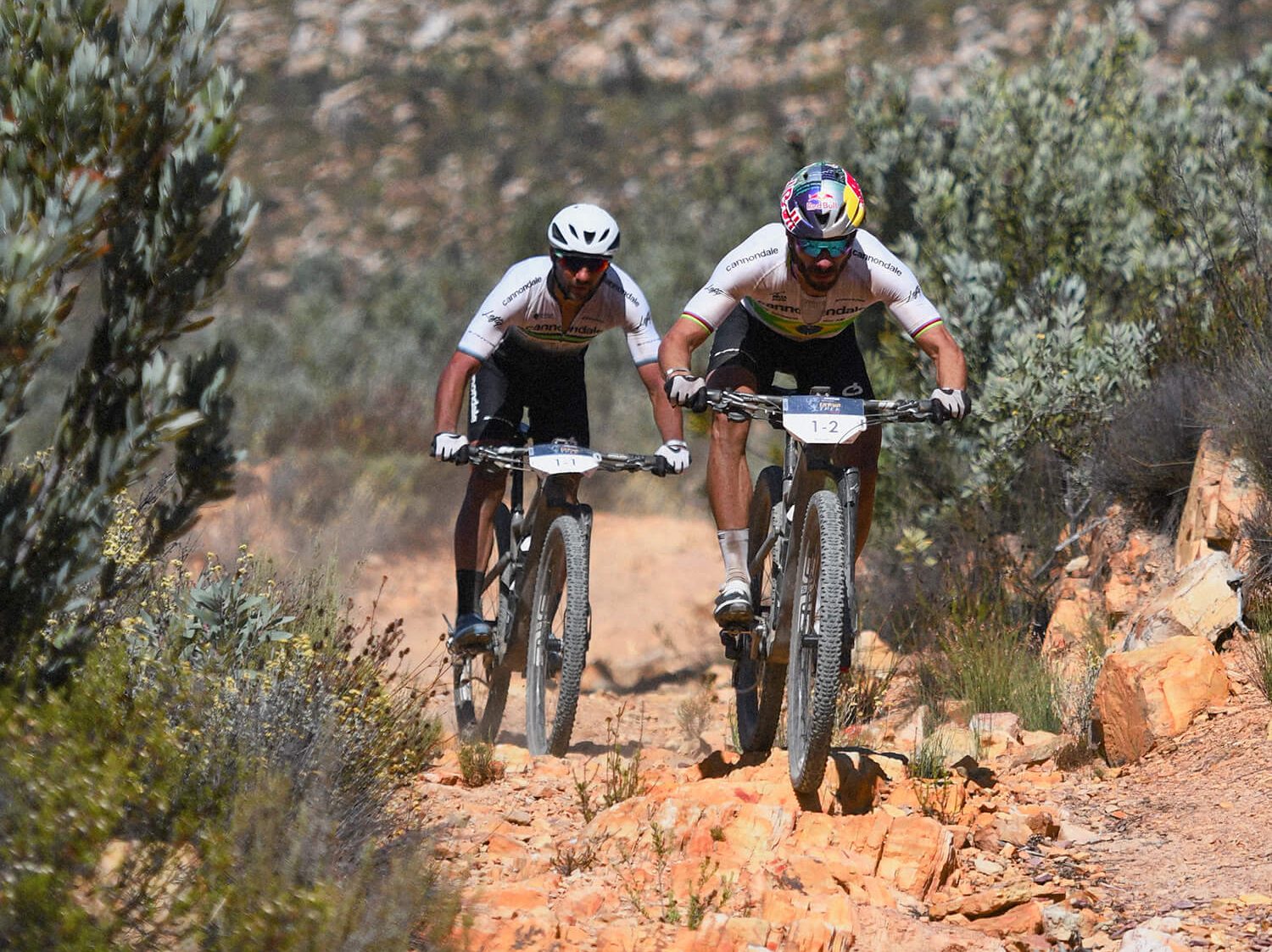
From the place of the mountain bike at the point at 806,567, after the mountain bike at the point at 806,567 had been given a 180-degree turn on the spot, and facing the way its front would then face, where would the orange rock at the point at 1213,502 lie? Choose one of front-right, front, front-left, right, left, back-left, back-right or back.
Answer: front-right

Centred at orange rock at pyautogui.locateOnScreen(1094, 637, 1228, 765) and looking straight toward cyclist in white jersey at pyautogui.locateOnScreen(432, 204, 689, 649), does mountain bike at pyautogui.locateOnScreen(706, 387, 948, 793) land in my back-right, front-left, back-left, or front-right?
front-left

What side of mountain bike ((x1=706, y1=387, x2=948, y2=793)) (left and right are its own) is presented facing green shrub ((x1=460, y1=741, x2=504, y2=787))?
right

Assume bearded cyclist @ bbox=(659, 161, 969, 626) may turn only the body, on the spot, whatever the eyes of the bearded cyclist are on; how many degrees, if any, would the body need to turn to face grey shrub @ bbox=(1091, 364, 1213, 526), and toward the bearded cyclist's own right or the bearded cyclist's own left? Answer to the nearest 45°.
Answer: approximately 135° to the bearded cyclist's own left

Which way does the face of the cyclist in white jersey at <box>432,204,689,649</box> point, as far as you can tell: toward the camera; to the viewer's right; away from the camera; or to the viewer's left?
toward the camera

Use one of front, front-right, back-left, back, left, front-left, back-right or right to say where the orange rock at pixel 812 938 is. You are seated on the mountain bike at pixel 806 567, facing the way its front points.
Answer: front

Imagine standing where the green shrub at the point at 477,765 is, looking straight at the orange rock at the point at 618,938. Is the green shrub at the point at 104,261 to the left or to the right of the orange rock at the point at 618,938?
right

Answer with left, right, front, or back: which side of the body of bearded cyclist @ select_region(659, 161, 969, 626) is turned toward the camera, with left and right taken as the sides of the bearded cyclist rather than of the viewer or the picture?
front

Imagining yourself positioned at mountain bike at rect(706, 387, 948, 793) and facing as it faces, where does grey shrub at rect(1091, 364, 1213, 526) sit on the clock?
The grey shrub is roughly at 7 o'clock from the mountain bike.

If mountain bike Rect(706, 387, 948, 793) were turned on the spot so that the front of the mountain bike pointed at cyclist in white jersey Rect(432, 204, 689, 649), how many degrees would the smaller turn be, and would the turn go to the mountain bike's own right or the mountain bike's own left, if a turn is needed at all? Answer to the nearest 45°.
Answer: approximately 135° to the mountain bike's own right

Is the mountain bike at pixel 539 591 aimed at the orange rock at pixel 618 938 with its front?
yes

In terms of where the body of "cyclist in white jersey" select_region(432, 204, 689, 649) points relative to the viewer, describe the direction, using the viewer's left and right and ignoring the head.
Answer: facing the viewer

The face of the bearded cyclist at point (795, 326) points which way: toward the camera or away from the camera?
toward the camera
